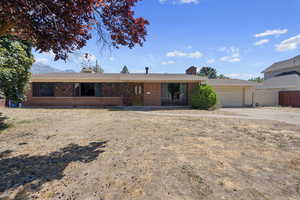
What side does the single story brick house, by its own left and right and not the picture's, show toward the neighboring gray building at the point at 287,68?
left

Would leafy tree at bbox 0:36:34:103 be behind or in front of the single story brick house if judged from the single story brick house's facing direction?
in front

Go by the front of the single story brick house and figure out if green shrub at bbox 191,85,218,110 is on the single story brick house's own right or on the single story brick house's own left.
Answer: on the single story brick house's own left

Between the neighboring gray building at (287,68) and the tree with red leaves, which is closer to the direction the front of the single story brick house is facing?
the tree with red leaves

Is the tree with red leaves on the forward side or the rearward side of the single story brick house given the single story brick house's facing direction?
on the forward side

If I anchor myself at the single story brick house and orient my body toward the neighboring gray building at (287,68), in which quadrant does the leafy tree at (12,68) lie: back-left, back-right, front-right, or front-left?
back-right

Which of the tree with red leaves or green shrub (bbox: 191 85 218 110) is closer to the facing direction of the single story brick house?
the tree with red leaves

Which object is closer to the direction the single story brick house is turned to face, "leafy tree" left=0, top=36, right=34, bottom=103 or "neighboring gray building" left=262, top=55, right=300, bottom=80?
the leafy tree

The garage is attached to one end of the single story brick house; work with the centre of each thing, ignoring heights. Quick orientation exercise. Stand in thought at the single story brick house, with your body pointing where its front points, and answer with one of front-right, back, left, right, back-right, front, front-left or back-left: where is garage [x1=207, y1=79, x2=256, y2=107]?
left

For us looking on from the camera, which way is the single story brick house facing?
facing the viewer

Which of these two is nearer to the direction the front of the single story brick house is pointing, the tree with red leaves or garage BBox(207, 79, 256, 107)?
the tree with red leaves
